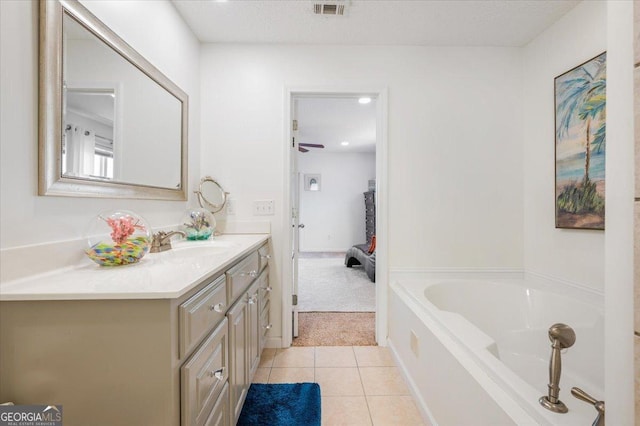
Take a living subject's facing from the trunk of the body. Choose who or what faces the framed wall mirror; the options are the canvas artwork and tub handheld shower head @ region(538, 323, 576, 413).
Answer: the canvas artwork

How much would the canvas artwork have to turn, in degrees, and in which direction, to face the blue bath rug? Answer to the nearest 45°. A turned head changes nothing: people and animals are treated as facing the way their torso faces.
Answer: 0° — it already faces it

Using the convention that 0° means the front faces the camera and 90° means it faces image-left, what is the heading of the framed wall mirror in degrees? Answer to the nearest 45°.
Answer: approximately 315°

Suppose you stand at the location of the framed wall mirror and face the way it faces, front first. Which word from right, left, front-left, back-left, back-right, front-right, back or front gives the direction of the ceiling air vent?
front-left

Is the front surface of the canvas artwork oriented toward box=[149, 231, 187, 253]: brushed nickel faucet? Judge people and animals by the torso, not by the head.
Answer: yes

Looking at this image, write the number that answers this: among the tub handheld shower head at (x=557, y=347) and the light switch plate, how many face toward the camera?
1

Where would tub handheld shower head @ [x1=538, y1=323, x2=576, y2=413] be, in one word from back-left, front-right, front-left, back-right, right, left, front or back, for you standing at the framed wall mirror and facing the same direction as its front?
front

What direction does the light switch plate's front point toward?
toward the camera

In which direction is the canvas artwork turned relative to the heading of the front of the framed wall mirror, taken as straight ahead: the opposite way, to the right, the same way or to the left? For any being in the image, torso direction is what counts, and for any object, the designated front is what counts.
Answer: the opposite way

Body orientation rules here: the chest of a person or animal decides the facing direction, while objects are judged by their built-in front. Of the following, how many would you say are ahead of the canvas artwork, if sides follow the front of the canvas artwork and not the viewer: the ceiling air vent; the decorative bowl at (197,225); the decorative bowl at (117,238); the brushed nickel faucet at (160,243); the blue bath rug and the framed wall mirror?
6

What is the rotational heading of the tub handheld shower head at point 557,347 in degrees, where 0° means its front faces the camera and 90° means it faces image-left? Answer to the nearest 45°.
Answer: approximately 225°

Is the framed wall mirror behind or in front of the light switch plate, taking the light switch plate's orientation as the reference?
in front
